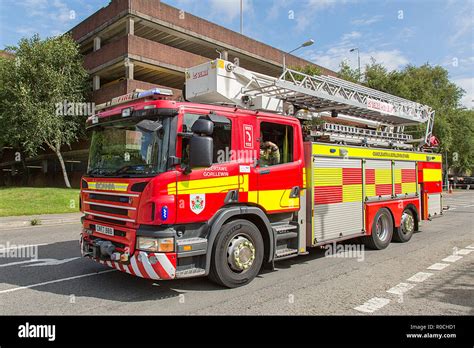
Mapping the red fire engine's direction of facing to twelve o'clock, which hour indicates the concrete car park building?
The concrete car park building is roughly at 4 o'clock from the red fire engine.

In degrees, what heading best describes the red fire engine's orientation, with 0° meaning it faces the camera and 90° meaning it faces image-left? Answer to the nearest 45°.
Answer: approximately 45°

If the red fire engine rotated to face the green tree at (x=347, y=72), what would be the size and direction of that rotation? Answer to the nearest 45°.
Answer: approximately 135° to its right

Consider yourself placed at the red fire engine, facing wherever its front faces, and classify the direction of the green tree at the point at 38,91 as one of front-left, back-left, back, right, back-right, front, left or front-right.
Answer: right
